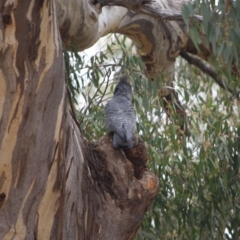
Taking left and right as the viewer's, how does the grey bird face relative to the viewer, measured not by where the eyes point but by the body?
facing away from the viewer
